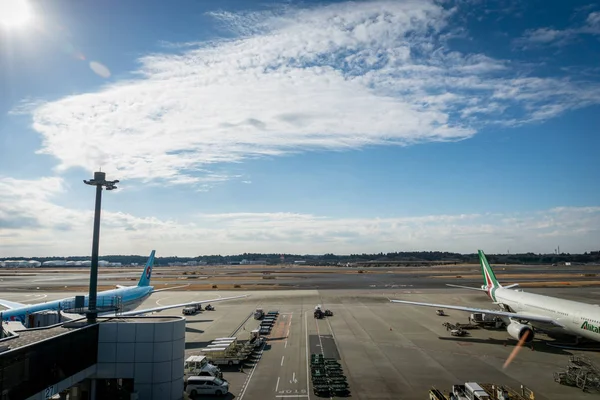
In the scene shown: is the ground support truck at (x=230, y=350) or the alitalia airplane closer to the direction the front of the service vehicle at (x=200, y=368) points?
the alitalia airplane

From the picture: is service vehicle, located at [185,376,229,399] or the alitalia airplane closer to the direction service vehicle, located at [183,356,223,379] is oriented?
the alitalia airplane

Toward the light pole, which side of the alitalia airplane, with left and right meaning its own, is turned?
right

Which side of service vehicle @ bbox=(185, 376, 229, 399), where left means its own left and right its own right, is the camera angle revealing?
right

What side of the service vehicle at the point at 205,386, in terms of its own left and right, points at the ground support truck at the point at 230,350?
left

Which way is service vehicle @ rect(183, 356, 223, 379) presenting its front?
to the viewer's right

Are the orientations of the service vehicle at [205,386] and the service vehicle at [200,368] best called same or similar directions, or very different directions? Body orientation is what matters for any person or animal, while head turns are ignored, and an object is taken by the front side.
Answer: same or similar directions

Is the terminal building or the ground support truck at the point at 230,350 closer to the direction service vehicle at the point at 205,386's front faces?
the ground support truck

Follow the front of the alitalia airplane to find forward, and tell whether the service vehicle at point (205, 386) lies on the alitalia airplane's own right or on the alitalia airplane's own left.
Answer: on the alitalia airplane's own right

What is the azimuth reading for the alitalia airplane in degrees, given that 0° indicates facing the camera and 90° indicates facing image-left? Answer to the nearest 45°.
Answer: approximately 315°

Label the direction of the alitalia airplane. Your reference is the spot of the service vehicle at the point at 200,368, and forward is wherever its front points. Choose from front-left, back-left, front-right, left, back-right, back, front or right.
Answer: front

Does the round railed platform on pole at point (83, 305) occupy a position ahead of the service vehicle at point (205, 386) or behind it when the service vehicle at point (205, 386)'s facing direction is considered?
behind

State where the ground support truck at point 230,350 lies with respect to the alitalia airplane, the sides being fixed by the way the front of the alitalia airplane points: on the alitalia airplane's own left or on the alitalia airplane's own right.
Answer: on the alitalia airplane's own right
